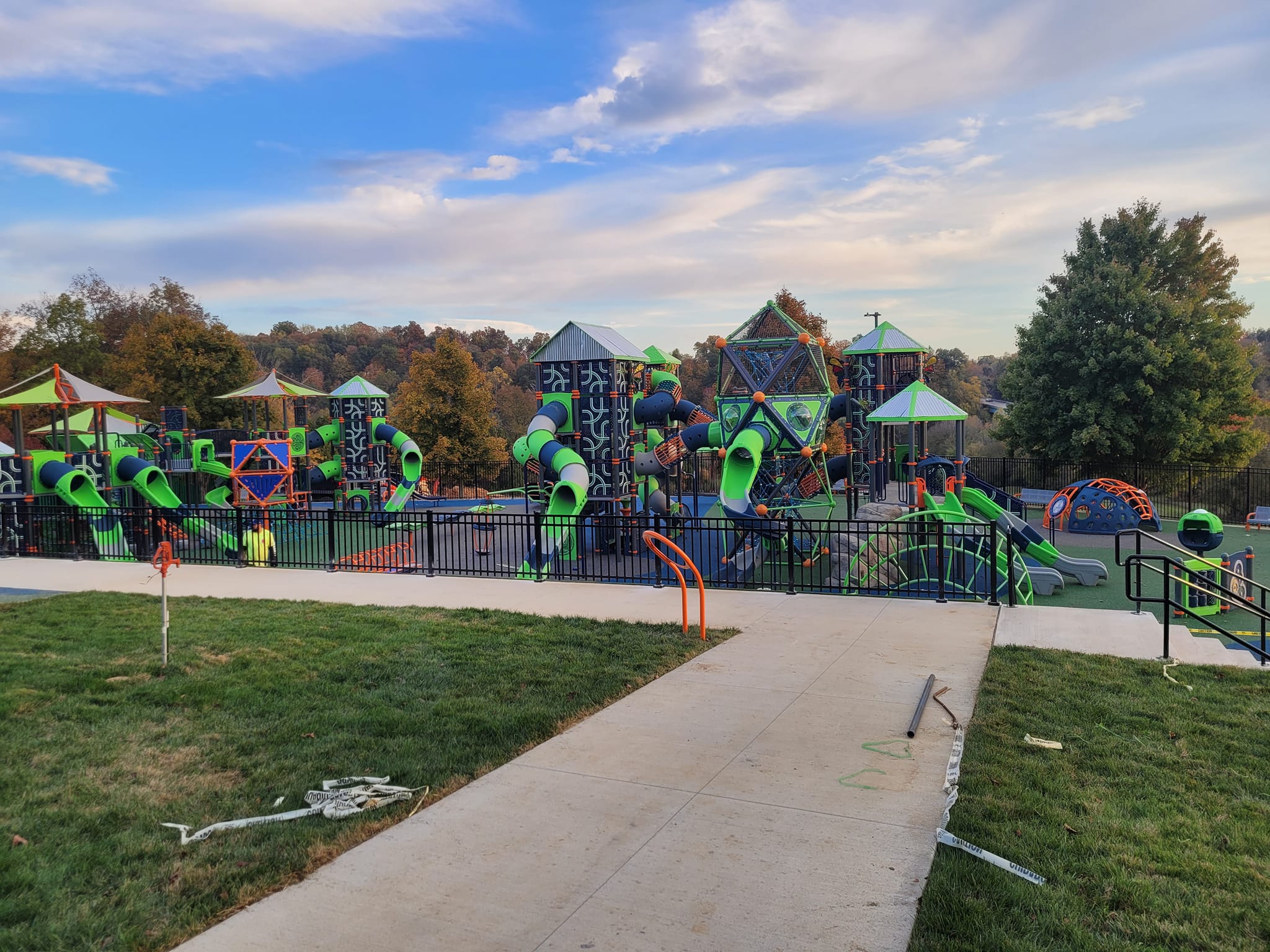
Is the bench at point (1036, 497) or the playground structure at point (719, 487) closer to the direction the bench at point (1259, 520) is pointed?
the playground structure

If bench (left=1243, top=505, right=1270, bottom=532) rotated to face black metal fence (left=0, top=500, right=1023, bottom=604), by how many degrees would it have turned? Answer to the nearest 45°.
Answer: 0° — it already faces it

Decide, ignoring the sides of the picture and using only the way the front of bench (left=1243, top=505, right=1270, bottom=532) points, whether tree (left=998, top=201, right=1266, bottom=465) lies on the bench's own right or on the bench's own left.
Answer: on the bench's own right

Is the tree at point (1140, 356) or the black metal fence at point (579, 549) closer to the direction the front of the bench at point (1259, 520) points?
the black metal fence

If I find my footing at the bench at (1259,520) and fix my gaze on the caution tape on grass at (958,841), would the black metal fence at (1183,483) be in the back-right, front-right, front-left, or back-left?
back-right

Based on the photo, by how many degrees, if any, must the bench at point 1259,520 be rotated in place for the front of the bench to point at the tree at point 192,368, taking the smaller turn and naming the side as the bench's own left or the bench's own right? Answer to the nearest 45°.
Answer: approximately 45° to the bench's own right
